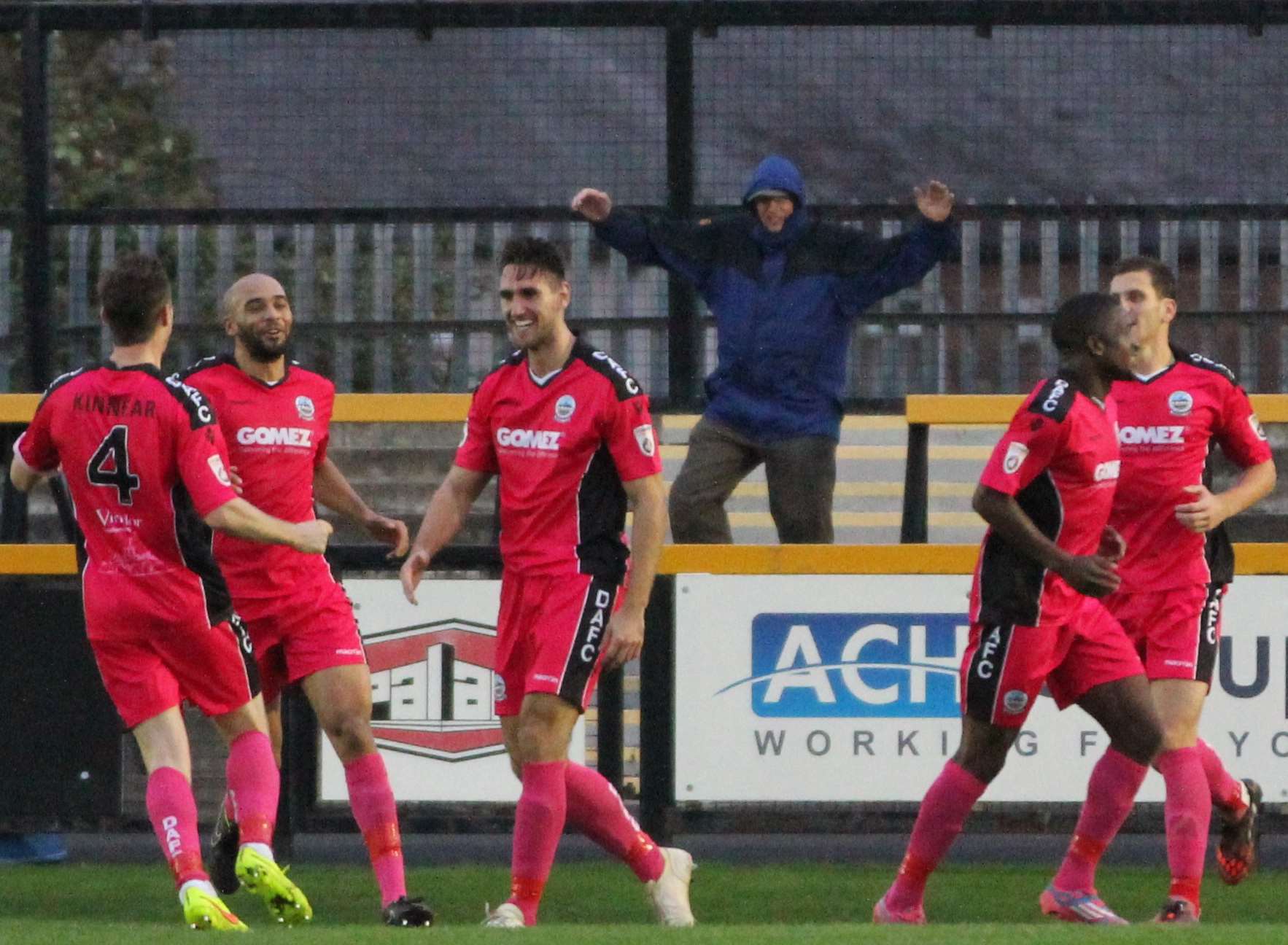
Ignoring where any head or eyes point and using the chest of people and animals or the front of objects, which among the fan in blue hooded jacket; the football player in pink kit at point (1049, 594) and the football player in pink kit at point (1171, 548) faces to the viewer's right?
the football player in pink kit at point (1049, 594)

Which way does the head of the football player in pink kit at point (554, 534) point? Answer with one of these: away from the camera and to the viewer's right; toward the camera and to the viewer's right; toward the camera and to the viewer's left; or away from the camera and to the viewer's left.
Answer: toward the camera and to the viewer's left

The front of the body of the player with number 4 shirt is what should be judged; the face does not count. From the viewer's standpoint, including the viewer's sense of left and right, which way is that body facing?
facing away from the viewer and to the right of the viewer

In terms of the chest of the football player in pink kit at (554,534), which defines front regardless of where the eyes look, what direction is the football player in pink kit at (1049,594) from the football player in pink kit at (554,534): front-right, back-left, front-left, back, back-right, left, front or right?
back-left

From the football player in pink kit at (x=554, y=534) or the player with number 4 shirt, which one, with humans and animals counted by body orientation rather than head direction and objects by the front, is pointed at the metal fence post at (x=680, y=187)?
the player with number 4 shirt

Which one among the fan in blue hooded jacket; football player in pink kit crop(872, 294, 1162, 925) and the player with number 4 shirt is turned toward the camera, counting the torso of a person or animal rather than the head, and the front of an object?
the fan in blue hooded jacket

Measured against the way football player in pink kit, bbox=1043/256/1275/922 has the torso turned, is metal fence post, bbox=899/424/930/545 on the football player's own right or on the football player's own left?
on the football player's own right

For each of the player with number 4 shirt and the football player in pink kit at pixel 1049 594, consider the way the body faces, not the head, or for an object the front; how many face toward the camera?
0

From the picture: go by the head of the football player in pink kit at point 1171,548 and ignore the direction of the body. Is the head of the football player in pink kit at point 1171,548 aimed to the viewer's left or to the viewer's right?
to the viewer's left

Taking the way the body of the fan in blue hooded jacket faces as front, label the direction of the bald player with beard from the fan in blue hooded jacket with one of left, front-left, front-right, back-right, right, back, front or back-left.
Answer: front-right

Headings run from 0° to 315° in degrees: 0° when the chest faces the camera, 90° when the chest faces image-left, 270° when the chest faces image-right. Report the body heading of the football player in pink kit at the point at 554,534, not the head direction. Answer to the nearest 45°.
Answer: approximately 45°

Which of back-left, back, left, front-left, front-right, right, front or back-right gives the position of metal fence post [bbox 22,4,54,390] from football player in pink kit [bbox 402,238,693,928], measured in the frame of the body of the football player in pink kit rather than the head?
right

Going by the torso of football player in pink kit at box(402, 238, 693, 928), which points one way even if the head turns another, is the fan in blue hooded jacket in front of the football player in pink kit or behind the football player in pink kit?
behind

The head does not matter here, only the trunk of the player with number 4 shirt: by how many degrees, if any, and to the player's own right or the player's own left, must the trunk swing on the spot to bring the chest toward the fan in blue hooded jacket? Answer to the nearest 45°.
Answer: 0° — they already face them

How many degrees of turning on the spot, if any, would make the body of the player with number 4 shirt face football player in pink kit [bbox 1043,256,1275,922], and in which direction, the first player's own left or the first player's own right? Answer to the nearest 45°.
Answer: approximately 45° to the first player's own right

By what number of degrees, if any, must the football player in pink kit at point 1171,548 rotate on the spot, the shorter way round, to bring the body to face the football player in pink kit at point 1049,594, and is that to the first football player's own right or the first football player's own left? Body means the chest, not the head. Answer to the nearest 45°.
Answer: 0° — they already face them

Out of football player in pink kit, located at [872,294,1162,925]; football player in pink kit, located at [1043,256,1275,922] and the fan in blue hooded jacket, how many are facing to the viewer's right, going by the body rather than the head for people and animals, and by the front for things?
1

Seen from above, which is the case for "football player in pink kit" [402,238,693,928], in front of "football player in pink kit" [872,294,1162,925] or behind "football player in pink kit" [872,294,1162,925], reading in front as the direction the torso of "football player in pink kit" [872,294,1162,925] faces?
behind
